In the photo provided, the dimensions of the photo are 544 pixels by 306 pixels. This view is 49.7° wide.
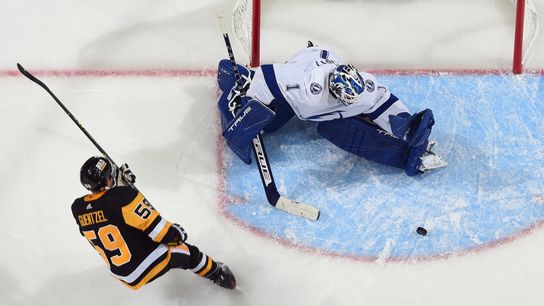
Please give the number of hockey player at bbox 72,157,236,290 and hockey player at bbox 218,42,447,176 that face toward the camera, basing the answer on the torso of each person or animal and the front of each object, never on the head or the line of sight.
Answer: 1

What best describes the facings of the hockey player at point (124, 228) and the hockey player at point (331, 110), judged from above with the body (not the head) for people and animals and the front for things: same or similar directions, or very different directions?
very different directions

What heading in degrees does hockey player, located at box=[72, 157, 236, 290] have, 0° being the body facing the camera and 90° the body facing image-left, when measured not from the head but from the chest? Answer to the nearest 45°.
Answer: approximately 225°

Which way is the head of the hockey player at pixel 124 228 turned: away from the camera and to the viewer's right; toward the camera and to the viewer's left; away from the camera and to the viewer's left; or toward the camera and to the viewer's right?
away from the camera and to the viewer's right

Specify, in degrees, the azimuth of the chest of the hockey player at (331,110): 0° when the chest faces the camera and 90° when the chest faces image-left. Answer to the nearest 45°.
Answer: approximately 0°

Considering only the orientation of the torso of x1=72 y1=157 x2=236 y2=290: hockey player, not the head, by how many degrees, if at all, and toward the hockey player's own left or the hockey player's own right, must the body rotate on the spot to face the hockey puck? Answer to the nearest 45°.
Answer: approximately 45° to the hockey player's own right
